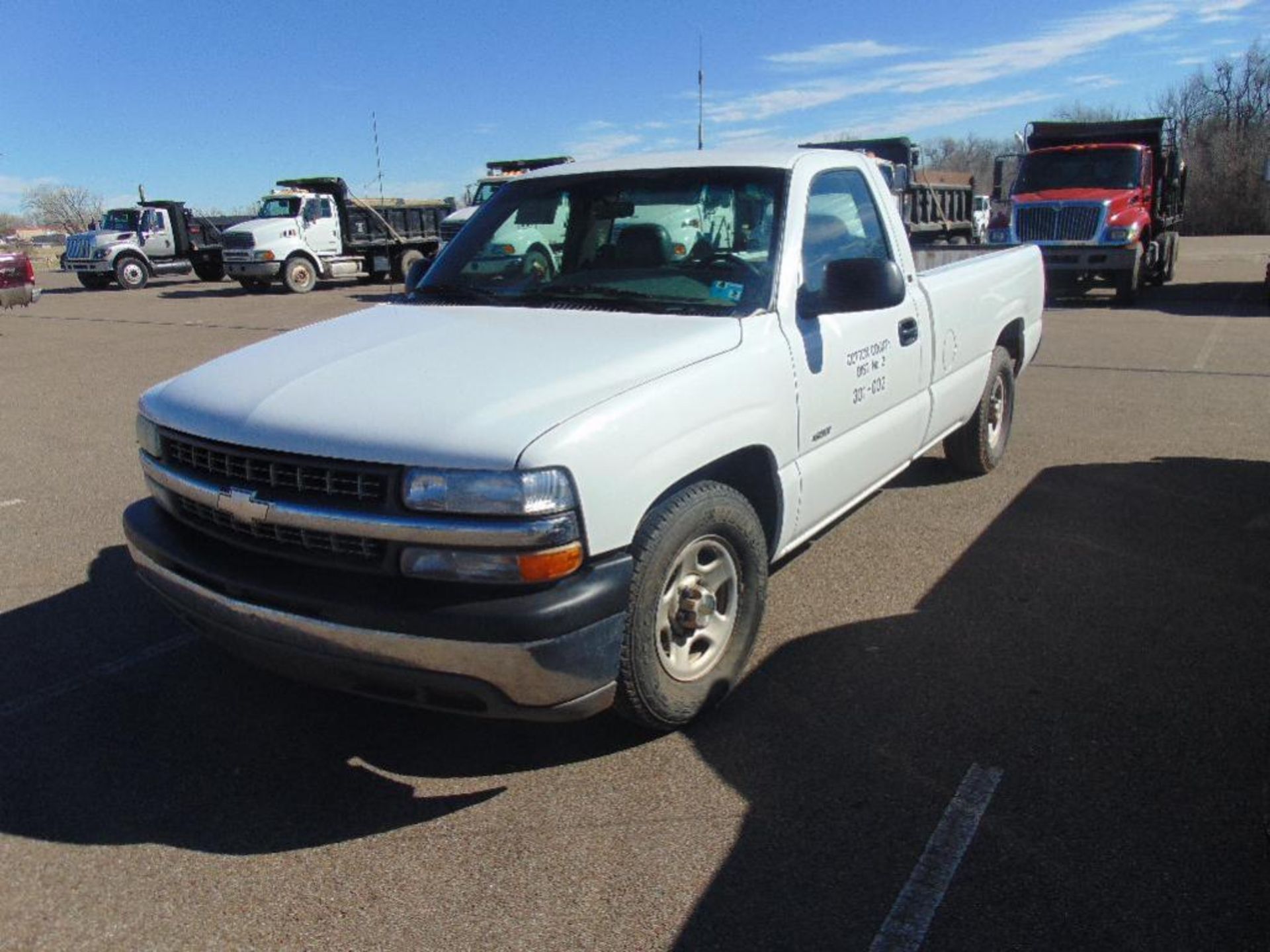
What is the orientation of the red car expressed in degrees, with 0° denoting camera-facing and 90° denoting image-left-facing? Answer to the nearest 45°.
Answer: approximately 90°

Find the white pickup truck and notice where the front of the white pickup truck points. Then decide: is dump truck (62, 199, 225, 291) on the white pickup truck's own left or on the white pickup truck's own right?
on the white pickup truck's own right

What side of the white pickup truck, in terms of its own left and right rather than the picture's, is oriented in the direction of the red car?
right

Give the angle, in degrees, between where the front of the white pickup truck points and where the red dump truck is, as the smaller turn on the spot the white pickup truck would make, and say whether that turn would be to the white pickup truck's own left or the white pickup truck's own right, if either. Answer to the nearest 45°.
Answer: approximately 180°

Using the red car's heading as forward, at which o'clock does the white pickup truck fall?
The white pickup truck is roughly at 9 o'clock from the red car.

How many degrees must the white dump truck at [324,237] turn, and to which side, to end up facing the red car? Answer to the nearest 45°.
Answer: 0° — it already faces it
